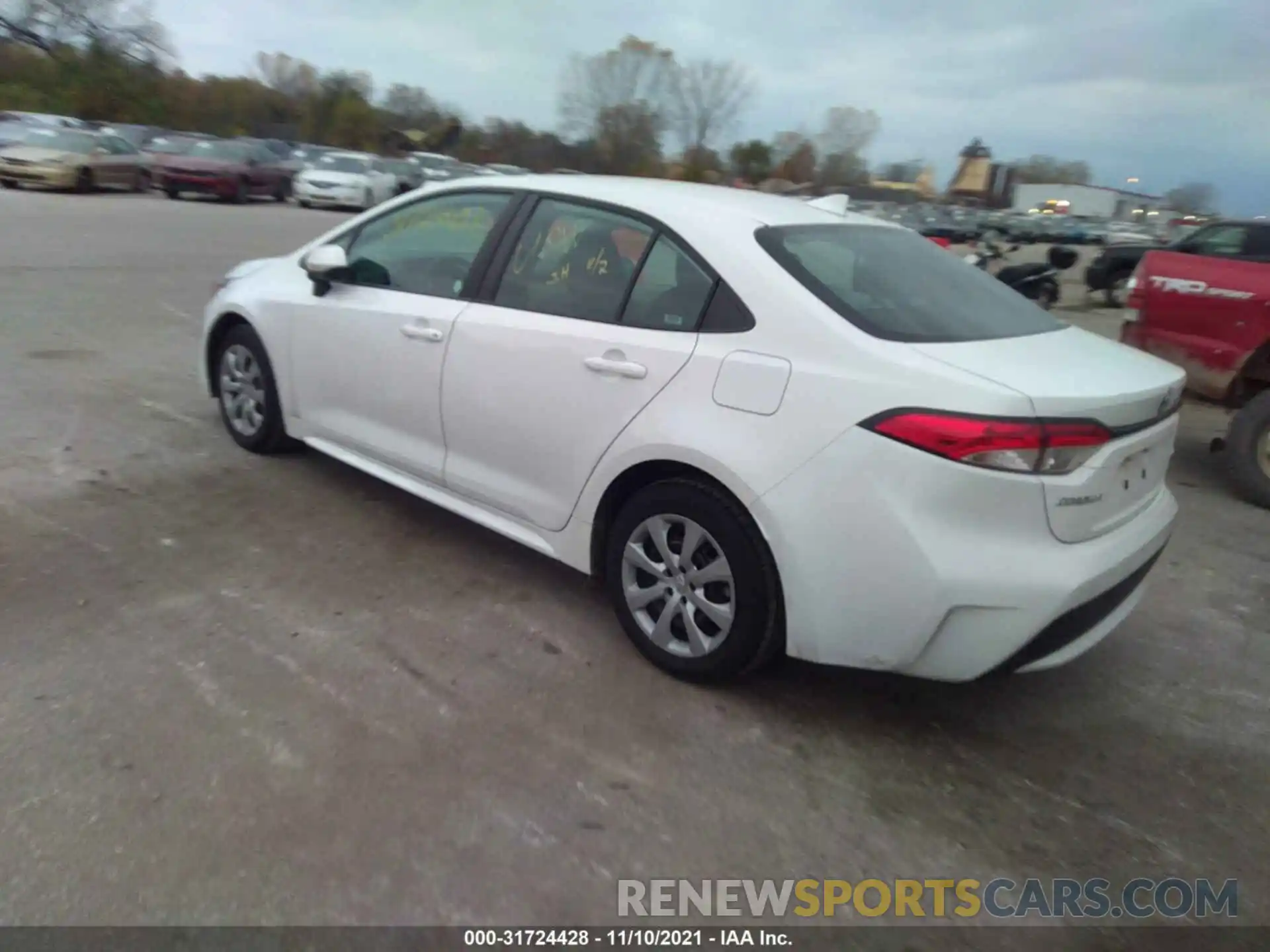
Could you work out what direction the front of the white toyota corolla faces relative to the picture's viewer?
facing away from the viewer and to the left of the viewer

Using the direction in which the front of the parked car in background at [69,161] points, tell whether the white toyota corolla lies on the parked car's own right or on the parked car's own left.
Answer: on the parked car's own left

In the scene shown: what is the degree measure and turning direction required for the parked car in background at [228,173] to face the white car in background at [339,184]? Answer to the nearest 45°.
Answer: approximately 135° to its left

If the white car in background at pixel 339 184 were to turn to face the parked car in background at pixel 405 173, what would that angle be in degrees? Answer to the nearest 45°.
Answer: approximately 180°

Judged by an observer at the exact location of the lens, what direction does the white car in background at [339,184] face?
facing the viewer and to the left of the viewer

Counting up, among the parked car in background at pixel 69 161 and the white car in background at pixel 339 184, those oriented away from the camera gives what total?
0

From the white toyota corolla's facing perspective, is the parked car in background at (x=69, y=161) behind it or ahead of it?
ahead

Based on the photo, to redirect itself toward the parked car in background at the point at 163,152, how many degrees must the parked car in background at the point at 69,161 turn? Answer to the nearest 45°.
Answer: approximately 180°

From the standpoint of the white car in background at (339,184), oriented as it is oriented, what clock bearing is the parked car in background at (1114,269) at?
The parked car in background is roughly at 9 o'clock from the white car in background.
